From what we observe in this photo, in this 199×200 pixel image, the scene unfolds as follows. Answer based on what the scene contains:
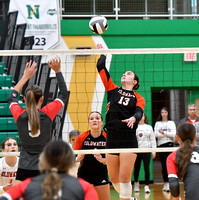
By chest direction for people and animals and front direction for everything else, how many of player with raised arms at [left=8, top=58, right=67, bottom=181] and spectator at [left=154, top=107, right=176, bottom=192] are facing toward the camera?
1

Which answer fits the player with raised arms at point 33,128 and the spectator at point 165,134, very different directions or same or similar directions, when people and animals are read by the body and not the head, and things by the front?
very different directions

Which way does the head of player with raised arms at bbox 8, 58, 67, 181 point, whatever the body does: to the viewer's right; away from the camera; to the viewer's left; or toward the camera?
away from the camera

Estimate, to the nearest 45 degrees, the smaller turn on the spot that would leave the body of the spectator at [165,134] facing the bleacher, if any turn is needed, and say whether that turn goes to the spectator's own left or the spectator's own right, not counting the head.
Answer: approximately 90° to the spectator's own right

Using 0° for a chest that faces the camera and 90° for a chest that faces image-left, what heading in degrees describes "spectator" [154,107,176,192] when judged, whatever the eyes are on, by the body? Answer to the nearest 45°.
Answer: approximately 0°

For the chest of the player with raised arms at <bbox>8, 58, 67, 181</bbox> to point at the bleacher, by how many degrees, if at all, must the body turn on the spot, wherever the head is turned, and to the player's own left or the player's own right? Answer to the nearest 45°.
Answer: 0° — they already face it

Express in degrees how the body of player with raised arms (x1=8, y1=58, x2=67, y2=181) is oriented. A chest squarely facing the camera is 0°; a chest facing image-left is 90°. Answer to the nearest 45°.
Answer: approximately 180°

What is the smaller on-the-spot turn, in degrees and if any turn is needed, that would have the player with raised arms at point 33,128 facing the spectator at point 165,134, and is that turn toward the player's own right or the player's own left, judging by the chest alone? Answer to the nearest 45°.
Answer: approximately 45° to the player's own right
